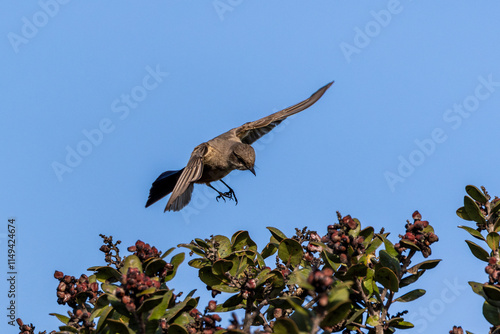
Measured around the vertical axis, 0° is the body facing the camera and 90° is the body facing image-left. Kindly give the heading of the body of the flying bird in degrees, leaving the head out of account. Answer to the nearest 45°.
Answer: approximately 315°
